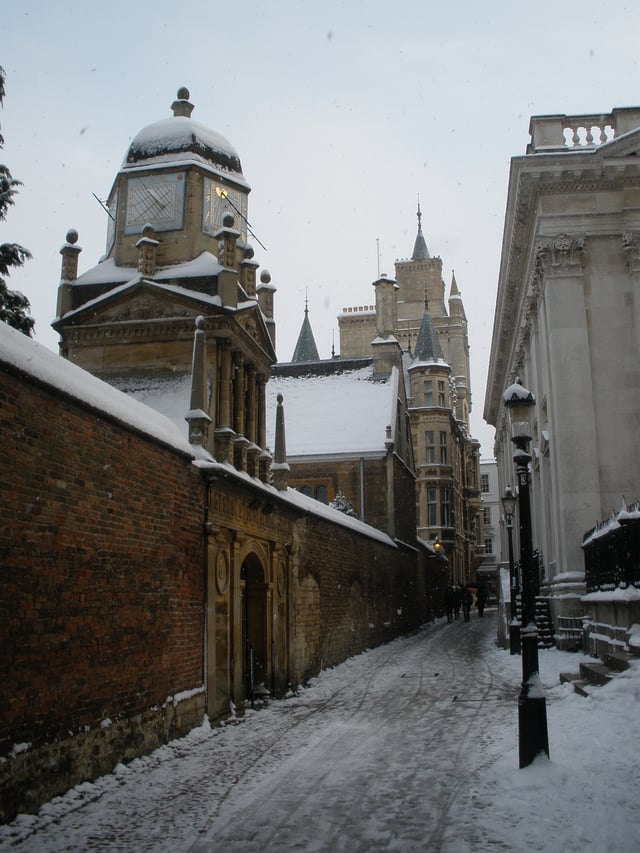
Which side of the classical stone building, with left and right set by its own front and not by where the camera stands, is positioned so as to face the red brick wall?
front

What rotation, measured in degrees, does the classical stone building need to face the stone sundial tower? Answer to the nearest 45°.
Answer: approximately 45° to its right
